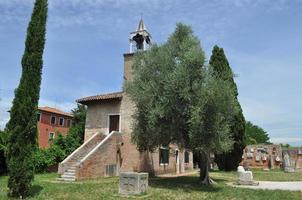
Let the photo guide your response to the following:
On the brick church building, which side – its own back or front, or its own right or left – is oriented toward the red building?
right

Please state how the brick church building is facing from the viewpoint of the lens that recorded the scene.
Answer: facing the viewer and to the left of the viewer

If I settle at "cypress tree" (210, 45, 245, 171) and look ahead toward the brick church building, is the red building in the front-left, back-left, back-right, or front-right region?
front-right

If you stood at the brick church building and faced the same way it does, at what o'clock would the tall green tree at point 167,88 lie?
The tall green tree is roughly at 10 o'clock from the brick church building.

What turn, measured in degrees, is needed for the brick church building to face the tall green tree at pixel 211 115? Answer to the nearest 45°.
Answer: approximately 90° to its left

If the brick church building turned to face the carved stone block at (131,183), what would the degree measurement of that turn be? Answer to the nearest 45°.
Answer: approximately 45° to its left

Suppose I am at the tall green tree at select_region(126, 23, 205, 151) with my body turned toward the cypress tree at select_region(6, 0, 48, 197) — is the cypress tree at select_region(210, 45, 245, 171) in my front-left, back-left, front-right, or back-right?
back-right

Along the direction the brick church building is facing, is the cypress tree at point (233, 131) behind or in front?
behind

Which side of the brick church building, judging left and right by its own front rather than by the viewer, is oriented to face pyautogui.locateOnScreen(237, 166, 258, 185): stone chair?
left

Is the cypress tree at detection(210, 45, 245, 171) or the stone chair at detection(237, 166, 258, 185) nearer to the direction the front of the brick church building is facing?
the stone chair

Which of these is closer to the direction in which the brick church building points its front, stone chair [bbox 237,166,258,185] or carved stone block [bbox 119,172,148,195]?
the carved stone block
